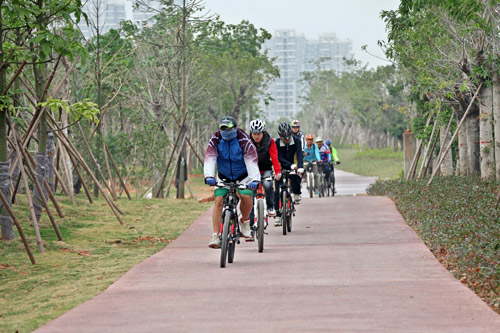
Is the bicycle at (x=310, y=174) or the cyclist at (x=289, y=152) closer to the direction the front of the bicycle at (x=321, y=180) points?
the cyclist

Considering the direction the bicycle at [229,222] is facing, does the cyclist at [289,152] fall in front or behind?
behind

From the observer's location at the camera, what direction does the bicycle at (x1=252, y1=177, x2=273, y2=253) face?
facing the viewer

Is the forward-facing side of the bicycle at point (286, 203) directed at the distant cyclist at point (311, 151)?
no

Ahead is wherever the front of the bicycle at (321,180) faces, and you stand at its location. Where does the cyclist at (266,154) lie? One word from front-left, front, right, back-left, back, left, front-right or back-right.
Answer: front

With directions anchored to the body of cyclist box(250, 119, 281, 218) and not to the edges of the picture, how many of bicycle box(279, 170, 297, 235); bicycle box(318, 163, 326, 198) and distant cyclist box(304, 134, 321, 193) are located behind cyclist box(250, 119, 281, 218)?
3

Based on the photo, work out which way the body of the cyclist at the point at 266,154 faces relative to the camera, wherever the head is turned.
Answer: toward the camera

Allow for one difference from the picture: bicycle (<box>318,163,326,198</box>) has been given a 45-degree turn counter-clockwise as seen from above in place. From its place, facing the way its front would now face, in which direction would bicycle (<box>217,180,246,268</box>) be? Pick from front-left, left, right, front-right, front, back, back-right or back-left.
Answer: front-right

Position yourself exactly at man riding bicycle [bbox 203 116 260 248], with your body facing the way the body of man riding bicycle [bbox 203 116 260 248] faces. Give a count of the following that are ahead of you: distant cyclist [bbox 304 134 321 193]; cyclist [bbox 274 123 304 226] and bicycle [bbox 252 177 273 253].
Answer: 0

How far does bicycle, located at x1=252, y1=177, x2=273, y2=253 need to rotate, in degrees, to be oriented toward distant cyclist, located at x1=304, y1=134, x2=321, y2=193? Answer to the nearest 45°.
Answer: approximately 180°

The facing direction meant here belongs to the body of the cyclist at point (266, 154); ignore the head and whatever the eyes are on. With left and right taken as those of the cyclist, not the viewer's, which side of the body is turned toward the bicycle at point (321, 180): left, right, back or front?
back

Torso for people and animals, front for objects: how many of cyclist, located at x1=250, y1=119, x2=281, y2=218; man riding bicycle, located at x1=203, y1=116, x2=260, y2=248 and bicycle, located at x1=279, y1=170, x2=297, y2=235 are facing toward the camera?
3

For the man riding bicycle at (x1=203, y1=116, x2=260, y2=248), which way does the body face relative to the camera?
toward the camera

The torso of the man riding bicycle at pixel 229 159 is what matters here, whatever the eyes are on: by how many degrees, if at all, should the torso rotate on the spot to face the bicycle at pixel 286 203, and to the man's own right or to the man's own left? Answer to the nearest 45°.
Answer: approximately 180°

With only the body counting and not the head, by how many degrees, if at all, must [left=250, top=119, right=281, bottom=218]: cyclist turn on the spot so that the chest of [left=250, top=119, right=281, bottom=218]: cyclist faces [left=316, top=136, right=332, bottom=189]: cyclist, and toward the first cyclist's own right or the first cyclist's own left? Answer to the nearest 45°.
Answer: approximately 180°

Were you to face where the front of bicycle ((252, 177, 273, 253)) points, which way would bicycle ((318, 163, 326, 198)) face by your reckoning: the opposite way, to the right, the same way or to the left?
the same way

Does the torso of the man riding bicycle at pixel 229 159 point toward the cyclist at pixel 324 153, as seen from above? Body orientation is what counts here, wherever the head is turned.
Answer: no

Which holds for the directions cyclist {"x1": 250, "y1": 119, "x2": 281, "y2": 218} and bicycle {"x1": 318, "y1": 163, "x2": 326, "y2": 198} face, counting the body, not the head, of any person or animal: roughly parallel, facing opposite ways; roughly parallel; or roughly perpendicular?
roughly parallel

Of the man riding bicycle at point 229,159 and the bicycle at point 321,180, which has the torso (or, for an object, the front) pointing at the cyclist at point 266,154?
the bicycle

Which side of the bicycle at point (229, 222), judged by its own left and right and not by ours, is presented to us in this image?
front

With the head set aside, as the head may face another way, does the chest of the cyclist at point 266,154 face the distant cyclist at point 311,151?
no

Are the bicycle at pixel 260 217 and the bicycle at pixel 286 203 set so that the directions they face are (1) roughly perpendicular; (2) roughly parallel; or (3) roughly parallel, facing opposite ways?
roughly parallel

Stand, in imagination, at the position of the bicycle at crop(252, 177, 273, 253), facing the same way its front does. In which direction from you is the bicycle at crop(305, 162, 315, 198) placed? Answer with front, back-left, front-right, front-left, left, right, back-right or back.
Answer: back
